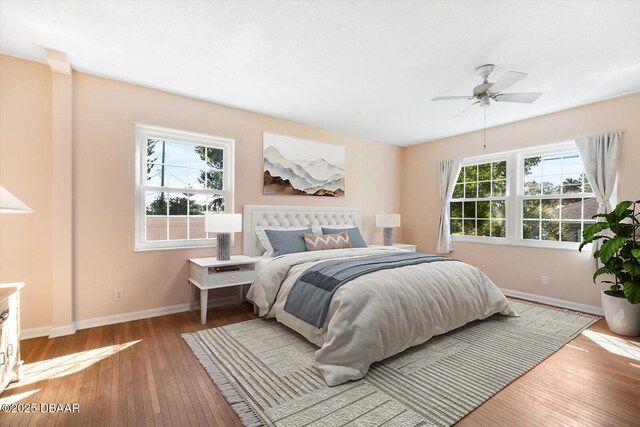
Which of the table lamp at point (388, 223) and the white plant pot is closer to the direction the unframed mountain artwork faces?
the white plant pot

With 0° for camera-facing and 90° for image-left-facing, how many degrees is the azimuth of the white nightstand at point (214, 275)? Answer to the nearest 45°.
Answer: approximately 315°

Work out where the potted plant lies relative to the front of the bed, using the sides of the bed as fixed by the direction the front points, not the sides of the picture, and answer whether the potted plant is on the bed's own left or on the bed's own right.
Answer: on the bed's own left

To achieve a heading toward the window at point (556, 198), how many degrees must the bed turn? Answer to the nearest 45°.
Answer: approximately 90° to its left

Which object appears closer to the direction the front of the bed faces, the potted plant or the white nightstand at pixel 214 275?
the potted plant

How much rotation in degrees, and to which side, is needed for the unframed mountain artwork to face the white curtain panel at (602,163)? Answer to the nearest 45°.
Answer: approximately 45° to its left

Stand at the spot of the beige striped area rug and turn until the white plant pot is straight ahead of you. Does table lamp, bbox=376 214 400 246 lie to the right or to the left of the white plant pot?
left

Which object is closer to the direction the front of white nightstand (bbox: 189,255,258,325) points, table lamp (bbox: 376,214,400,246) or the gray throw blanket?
the gray throw blanket

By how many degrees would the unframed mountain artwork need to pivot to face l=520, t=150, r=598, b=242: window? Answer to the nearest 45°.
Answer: approximately 45° to its left

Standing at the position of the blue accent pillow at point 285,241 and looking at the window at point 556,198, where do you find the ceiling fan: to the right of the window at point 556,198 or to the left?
right

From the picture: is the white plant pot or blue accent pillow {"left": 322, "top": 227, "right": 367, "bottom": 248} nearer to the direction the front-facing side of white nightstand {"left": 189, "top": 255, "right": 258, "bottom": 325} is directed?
the white plant pot

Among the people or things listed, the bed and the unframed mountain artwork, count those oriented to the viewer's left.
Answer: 0

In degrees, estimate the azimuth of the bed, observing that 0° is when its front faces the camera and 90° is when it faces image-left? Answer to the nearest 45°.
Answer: approximately 315°

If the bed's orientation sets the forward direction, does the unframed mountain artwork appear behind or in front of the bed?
behind
